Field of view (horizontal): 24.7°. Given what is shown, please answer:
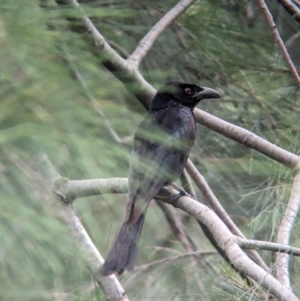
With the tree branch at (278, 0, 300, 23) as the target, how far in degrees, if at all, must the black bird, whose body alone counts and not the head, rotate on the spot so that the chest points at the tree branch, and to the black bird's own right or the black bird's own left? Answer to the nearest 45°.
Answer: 0° — it already faces it
